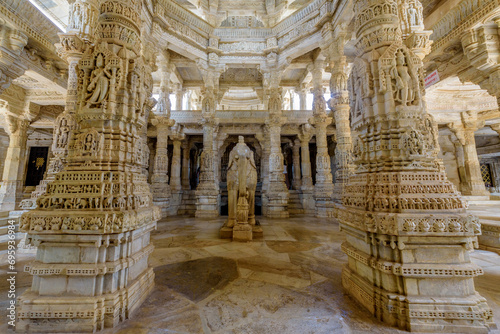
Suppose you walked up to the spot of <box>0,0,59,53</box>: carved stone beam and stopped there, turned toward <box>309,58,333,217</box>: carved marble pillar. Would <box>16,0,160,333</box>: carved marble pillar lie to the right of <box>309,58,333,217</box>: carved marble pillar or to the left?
right

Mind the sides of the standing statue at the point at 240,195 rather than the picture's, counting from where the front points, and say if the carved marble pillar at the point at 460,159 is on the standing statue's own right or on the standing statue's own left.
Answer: on the standing statue's own left

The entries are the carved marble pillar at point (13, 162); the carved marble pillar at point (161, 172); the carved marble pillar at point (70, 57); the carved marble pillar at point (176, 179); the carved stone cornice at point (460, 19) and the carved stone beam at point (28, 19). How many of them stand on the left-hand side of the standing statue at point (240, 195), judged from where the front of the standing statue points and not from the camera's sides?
1

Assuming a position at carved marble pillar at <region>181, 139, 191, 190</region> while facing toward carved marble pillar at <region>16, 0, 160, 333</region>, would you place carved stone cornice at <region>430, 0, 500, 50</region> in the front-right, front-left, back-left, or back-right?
front-left

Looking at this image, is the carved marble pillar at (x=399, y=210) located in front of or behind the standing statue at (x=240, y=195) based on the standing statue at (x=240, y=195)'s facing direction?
in front

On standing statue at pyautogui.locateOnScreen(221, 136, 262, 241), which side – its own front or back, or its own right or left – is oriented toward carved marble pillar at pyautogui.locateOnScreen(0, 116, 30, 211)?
right

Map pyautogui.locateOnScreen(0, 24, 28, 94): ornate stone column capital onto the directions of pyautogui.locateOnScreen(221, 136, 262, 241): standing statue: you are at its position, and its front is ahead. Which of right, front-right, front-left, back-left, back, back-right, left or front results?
right

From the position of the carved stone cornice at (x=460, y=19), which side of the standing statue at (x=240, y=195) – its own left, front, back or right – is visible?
left

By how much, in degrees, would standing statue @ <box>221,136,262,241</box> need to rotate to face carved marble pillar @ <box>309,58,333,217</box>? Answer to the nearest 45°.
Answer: approximately 135° to its left

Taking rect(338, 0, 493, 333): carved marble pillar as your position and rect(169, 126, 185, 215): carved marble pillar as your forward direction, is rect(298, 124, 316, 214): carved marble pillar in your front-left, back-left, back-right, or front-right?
front-right

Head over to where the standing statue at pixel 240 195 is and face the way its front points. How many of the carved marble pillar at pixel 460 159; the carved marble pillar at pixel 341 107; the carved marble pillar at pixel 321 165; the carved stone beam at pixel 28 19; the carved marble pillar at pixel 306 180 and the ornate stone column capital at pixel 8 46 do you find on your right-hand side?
2

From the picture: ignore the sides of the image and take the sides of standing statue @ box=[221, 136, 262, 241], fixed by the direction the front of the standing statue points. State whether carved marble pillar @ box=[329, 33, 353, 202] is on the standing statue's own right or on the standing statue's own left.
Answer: on the standing statue's own left

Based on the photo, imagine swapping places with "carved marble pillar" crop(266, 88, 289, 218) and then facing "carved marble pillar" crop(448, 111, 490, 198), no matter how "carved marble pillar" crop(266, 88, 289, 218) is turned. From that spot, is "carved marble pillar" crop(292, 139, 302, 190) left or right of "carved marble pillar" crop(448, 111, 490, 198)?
left

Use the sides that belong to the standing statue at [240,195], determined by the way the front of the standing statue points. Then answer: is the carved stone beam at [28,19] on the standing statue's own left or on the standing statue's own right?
on the standing statue's own right

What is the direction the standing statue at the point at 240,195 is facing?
toward the camera

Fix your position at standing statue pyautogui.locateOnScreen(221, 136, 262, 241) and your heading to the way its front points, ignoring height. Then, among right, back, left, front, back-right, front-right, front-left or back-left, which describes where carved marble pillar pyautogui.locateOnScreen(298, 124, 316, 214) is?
back-left

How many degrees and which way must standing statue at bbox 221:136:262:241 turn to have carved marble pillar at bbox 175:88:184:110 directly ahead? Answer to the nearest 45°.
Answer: approximately 135° to its right

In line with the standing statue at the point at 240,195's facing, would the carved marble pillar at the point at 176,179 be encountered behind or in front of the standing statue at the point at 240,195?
behind

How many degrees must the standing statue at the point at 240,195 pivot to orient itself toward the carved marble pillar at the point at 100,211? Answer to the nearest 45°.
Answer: approximately 45° to its right
